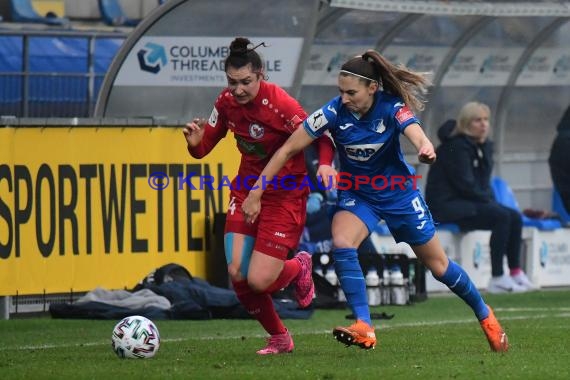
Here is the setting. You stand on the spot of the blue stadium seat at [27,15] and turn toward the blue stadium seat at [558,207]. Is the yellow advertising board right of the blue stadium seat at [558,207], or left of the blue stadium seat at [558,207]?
right

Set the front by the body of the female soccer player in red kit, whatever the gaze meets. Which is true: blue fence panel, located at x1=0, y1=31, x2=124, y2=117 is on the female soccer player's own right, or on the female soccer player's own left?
on the female soccer player's own right

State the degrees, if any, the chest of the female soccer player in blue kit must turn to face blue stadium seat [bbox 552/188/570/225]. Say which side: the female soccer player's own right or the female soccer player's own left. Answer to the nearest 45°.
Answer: approximately 135° to the female soccer player's own right

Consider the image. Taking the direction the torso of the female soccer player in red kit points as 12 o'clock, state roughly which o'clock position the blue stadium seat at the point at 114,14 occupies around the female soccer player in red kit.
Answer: The blue stadium seat is roughly at 4 o'clock from the female soccer player in red kit.
